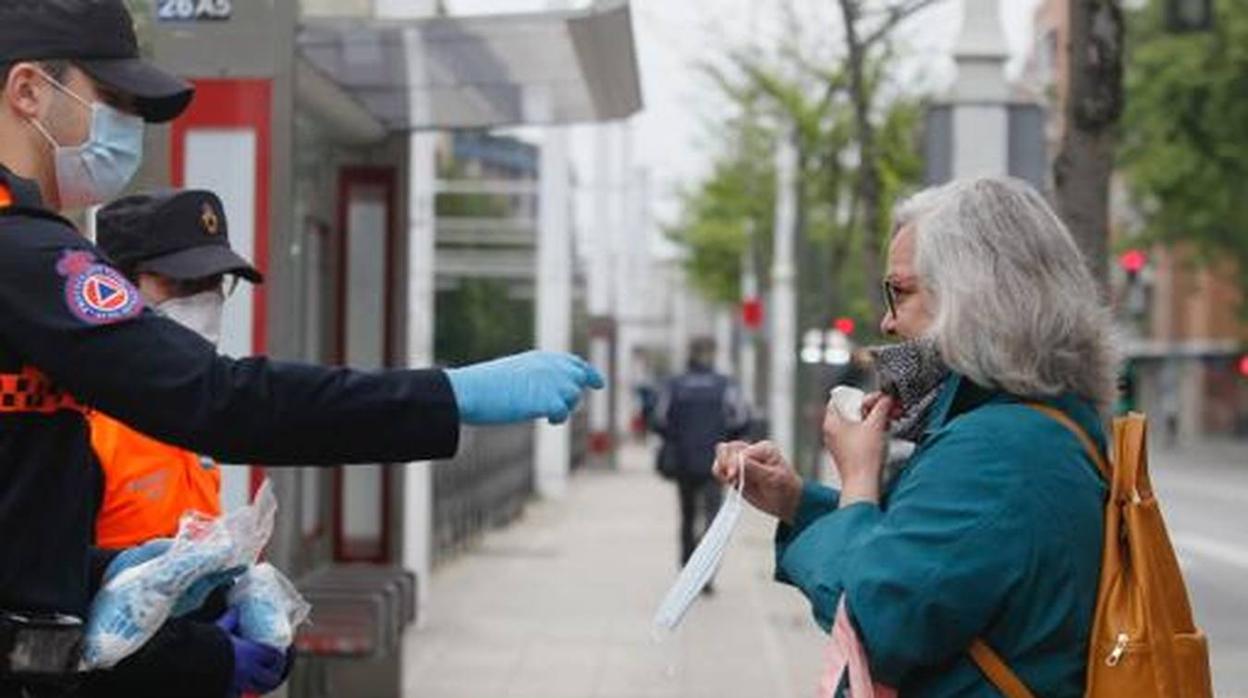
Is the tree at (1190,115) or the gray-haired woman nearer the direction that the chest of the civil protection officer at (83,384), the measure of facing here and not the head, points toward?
the gray-haired woman

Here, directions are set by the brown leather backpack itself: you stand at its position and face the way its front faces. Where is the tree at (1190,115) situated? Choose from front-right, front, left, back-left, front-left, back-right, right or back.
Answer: left

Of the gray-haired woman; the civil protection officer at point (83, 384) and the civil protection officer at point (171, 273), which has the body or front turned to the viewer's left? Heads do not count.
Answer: the gray-haired woman

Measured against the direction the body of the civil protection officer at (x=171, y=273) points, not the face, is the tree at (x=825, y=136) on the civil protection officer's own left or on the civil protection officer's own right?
on the civil protection officer's own left

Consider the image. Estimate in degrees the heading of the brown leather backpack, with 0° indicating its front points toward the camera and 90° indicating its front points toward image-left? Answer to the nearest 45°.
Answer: approximately 270°

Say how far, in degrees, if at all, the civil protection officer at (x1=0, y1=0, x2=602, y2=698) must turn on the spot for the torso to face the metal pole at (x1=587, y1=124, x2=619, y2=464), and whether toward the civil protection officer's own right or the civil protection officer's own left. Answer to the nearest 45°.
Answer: approximately 90° to the civil protection officer's own left

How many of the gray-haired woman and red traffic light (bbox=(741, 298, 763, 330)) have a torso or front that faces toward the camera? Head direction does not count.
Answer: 1

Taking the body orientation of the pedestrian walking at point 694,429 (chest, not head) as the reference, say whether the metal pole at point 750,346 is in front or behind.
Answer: in front

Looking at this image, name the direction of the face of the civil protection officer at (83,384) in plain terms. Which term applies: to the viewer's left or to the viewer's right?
to the viewer's right

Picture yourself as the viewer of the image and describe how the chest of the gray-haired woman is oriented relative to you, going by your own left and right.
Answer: facing to the left of the viewer

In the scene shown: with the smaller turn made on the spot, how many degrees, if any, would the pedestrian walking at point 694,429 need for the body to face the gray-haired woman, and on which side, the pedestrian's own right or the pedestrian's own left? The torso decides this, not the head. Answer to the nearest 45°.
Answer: approximately 180°

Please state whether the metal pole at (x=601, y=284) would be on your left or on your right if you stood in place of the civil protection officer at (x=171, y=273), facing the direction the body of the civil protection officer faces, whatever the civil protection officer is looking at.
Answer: on your left

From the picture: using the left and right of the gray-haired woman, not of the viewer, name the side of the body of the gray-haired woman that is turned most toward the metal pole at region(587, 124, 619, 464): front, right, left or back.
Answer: right
